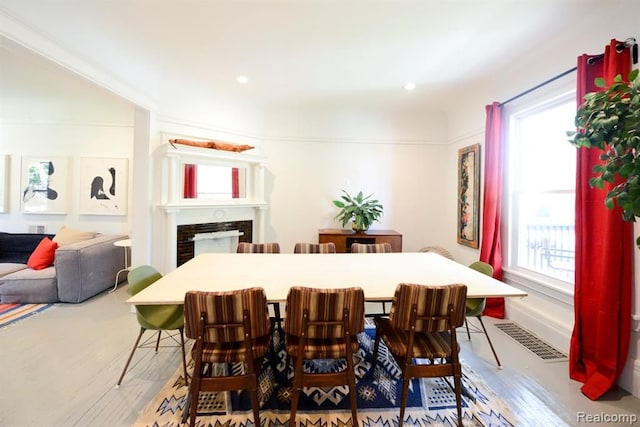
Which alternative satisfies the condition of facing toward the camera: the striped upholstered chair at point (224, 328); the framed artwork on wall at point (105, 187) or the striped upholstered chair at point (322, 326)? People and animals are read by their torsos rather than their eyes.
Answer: the framed artwork on wall

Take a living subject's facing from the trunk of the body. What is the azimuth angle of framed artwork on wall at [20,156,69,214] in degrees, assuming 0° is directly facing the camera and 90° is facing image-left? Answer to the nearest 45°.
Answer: approximately 0°

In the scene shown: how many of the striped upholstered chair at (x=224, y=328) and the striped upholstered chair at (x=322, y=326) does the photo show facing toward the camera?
0

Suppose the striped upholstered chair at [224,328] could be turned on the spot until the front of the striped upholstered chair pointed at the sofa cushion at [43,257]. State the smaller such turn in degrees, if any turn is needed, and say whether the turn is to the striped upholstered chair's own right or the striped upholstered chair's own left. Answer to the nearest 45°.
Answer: approximately 45° to the striped upholstered chair's own left

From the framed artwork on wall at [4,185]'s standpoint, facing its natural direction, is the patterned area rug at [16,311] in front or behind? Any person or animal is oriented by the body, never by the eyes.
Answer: in front

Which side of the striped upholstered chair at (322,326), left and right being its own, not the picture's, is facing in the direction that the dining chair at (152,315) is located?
left

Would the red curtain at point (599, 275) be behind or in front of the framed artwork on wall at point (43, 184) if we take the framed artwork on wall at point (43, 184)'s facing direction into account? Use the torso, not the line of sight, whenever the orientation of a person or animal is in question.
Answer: in front

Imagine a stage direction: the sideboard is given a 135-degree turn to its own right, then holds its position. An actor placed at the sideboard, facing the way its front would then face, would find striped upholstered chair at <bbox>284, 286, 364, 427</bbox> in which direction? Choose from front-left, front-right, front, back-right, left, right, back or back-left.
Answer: back-left
